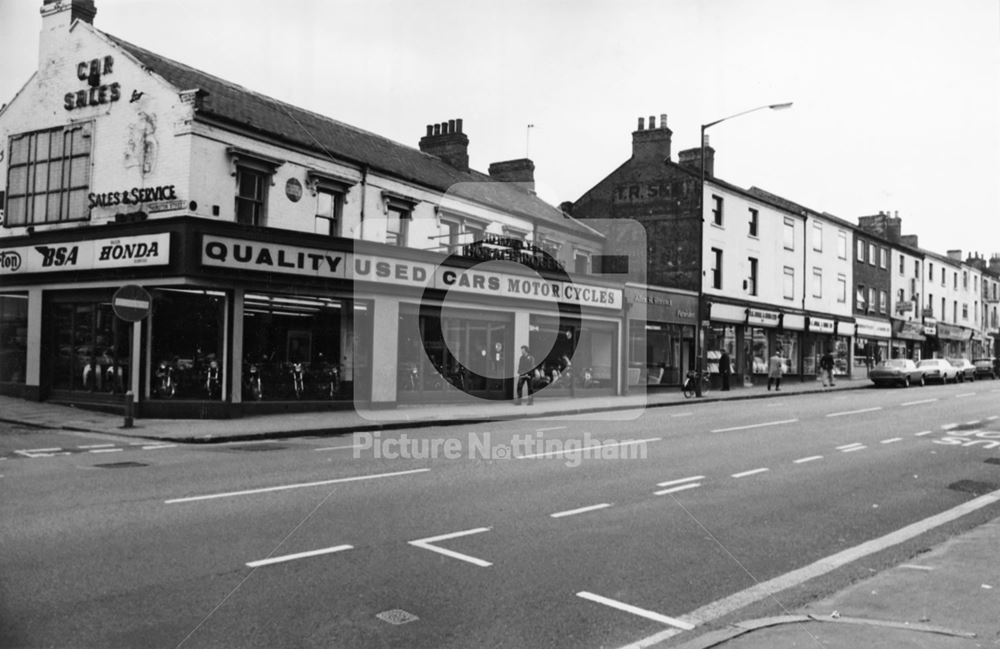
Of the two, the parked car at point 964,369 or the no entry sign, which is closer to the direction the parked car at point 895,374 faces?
the parked car

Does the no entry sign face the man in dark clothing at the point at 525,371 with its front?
no

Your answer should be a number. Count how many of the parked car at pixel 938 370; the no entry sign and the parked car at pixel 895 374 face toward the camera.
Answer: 1

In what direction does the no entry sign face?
toward the camera

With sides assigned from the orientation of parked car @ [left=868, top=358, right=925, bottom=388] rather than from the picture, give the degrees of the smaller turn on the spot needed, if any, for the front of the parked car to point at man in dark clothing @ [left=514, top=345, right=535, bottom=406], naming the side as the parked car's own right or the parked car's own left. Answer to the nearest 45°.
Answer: approximately 180°

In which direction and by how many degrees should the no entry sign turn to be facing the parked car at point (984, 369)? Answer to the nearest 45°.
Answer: approximately 90° to its left

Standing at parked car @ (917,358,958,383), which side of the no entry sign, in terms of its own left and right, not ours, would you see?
left

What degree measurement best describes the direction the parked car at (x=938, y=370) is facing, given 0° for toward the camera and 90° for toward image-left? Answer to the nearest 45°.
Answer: approximately 225°

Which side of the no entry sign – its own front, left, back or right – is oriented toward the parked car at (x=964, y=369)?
left

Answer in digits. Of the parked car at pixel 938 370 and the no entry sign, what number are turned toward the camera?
1

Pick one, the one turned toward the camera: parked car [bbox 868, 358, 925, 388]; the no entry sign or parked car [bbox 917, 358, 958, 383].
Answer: the no entry sign

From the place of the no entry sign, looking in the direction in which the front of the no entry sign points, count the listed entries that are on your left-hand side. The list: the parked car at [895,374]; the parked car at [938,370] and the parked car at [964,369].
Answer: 3

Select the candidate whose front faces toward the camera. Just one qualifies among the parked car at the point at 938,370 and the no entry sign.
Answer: the no entry sign

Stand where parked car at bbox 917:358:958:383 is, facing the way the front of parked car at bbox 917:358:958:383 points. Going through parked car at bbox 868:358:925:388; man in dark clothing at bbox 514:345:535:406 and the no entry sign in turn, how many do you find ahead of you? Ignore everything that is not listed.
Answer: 0

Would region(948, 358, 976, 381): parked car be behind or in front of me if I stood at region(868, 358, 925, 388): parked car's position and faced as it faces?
in front

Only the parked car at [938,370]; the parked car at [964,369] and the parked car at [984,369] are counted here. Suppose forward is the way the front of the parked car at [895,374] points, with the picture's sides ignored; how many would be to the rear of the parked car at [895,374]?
0

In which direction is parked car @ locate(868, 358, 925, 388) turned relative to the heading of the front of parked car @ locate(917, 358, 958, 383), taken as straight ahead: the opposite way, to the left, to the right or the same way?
the same way

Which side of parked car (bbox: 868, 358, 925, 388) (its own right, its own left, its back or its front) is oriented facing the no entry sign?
back
